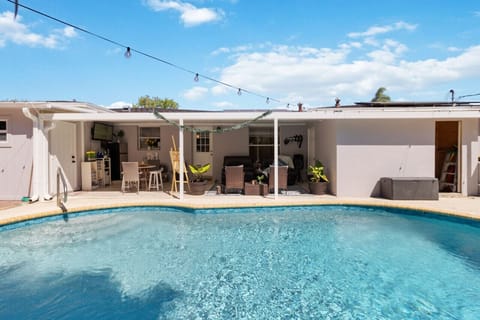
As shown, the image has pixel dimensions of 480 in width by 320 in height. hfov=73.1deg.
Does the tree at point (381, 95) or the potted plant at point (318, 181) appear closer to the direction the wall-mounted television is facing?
the potted plant

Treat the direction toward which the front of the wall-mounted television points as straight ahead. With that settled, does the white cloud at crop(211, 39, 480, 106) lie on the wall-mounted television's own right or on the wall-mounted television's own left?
on the wall-mounted television's own left

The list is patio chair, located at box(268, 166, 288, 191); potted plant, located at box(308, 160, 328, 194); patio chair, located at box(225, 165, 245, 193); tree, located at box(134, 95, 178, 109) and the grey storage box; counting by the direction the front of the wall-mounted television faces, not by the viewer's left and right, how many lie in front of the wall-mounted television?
4

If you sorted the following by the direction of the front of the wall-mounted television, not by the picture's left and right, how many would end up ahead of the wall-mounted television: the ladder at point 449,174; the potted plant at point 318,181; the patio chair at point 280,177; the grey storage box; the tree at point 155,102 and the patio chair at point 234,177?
5

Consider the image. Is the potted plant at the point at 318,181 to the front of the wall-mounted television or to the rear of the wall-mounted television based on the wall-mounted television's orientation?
to the front

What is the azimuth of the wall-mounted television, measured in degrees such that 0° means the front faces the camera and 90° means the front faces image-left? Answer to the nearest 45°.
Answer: approximately 315°

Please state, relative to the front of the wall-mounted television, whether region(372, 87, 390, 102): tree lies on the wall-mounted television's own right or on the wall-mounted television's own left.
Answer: on the wall-mounted television's own left

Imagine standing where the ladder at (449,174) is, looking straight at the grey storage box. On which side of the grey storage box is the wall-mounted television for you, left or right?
right

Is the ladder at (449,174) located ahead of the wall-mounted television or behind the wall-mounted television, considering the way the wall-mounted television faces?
ahead

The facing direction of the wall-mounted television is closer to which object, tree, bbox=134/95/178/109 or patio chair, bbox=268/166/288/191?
the patio chair
